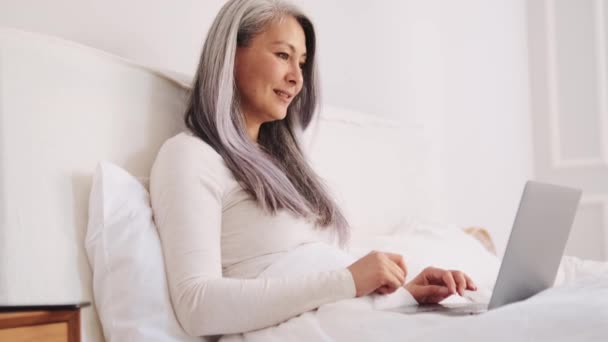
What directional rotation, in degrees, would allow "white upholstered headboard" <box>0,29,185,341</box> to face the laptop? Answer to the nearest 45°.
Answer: approximately 45° to its left

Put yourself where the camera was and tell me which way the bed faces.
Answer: facing the viewer and to the right of the viewer

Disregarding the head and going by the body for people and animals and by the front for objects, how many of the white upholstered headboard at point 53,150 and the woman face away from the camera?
0

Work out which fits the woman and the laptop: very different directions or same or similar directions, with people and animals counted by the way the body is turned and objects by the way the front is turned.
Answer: very different directions

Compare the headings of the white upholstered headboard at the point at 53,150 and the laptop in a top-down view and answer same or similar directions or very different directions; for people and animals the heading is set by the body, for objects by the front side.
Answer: very different directions

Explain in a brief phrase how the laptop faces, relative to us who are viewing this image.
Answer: facing away from the viewer and to the left of the viewer

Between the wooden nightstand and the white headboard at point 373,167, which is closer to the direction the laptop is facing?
the white headboard
